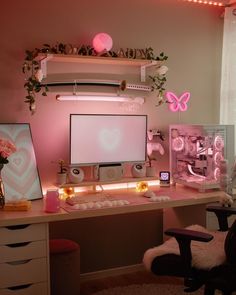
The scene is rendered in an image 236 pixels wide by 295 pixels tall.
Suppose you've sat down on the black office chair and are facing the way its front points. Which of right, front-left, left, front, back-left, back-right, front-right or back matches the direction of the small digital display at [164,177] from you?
front-right

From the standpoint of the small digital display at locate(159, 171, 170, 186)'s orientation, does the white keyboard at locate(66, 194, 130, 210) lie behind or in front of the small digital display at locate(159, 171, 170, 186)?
in front

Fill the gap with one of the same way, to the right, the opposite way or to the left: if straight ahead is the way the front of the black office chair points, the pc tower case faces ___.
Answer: the opposite way

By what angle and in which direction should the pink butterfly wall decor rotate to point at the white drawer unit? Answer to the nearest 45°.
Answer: approximately 45° to its right

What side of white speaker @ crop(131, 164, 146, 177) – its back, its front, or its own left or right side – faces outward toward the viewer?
front

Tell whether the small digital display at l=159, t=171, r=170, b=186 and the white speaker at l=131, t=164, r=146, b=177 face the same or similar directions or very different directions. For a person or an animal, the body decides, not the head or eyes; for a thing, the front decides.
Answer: same or similar directions

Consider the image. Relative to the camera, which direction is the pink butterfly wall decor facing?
toward the camera

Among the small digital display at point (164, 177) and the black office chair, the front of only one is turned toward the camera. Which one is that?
the small digital display

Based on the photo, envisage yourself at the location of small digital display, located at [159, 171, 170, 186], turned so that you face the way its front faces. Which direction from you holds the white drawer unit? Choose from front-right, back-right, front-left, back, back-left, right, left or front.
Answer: front-right

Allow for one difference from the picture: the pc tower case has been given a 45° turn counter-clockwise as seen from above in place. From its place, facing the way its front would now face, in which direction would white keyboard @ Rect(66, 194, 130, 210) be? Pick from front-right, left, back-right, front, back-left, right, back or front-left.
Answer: back-right

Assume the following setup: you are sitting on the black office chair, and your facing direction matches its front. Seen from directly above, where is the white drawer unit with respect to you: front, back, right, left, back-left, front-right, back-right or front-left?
front-left

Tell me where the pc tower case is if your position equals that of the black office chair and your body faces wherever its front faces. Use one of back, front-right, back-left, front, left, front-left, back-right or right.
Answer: front-right

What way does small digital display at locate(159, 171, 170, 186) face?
toward the camera

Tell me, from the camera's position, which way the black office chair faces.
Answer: facing away from the viewer and to the left of the viewer

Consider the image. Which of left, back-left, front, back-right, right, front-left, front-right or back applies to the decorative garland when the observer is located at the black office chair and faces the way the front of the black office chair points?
front

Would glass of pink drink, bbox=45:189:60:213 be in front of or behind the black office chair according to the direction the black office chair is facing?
in front
